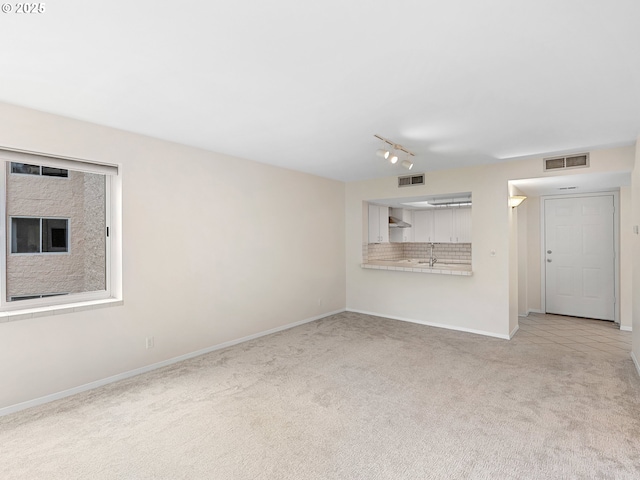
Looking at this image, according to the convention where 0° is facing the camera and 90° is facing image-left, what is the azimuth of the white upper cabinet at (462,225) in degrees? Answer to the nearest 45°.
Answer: approximately 0°

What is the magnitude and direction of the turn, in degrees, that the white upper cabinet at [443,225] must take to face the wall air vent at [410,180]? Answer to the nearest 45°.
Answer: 0° — it already faces it

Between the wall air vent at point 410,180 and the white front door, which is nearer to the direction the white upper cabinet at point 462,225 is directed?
the wall air vent

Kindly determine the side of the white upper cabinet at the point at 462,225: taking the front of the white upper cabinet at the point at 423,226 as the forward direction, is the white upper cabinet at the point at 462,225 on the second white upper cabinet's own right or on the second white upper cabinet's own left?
on the second white upper cabinet's own left

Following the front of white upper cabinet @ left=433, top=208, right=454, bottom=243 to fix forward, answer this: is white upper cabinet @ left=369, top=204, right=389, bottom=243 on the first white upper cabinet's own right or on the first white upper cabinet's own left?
on the first white upper cabinet's own right

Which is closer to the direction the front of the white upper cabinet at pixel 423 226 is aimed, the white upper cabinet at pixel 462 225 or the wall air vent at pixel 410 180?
the wall air vent

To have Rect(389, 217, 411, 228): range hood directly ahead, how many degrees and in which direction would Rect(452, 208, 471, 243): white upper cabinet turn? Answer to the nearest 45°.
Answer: approximately 90° to its right

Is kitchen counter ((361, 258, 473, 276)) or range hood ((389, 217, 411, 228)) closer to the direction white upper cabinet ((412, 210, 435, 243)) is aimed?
the kitchen counter

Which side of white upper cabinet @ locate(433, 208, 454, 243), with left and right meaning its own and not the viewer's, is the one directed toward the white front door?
left

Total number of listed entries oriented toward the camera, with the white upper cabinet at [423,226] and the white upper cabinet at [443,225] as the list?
2
